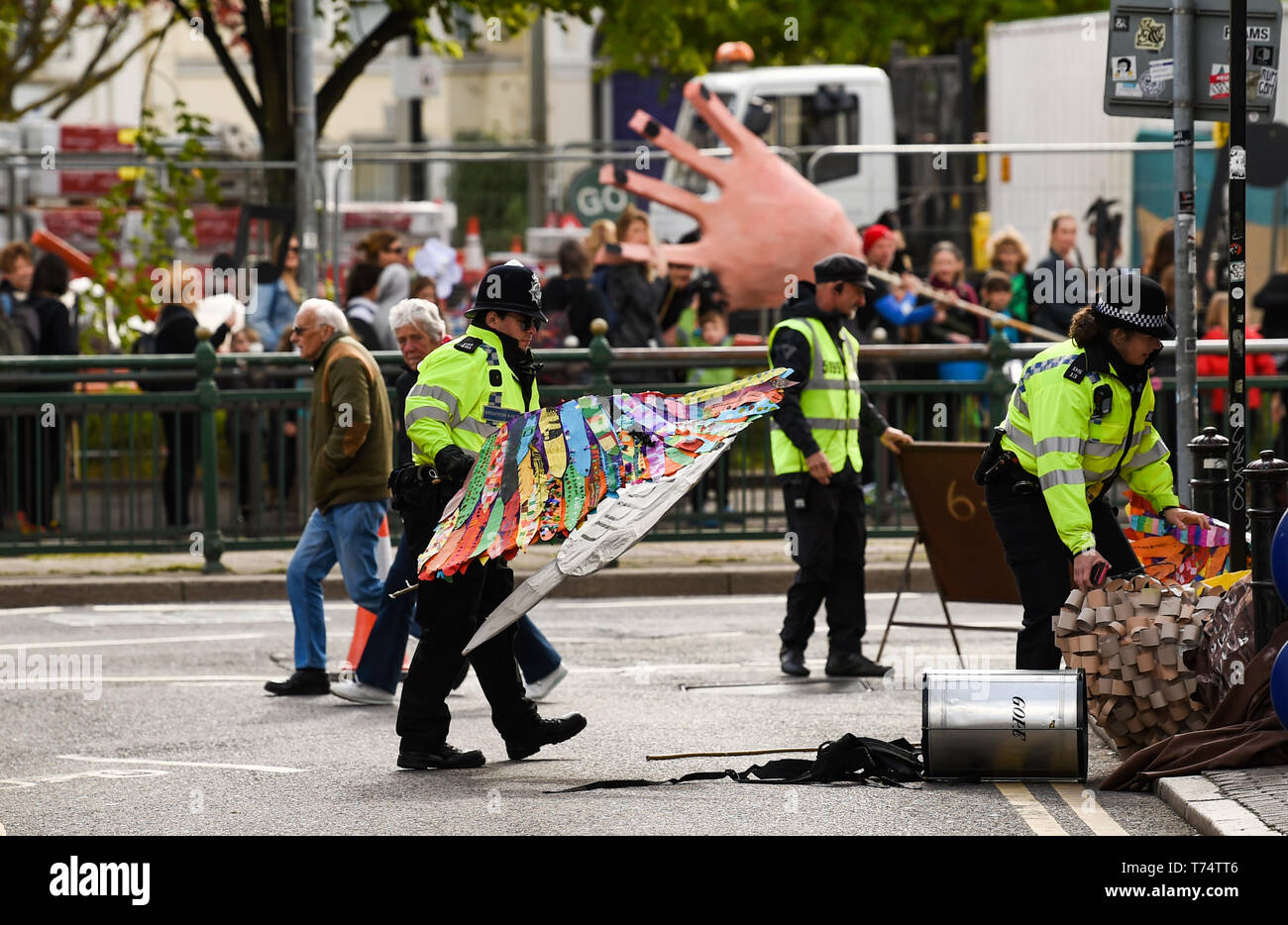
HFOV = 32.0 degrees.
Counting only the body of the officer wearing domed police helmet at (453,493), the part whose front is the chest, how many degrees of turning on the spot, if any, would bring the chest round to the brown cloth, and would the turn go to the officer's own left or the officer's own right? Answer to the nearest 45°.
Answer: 0° — they already face it

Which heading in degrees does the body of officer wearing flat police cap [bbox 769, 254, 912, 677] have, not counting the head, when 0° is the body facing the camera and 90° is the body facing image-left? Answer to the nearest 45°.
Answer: approximately 315°

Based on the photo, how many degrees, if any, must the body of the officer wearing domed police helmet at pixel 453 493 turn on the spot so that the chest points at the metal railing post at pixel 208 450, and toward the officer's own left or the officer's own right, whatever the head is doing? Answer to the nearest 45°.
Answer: approximately 135° to the officer's own left

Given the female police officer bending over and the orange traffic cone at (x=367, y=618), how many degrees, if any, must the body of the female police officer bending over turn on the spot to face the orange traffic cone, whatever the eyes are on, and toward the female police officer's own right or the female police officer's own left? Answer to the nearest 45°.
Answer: approximately 180°

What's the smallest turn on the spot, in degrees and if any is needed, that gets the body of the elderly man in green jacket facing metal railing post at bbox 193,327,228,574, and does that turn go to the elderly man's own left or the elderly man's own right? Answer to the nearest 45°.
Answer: approximately 90° to the elderly man's own right

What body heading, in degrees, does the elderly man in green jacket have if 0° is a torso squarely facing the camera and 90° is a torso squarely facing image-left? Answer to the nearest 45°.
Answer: approximately 90°

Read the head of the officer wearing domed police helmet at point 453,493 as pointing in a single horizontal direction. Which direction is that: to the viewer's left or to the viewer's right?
to the viewer's right
